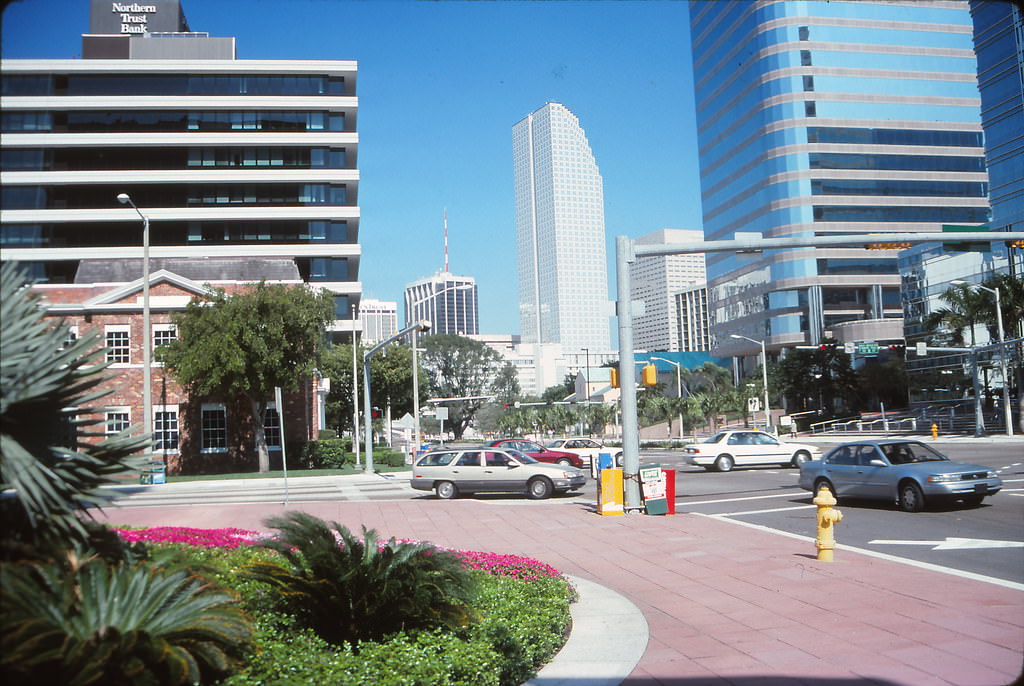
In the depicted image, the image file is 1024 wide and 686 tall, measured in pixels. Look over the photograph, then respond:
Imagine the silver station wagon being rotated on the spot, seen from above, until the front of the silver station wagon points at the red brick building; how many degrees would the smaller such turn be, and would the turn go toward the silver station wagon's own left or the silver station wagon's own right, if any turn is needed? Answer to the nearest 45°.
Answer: approximately 135° to the silver station wagon's own left

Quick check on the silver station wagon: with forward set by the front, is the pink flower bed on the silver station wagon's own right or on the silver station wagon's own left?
on the silver station wagon's own right

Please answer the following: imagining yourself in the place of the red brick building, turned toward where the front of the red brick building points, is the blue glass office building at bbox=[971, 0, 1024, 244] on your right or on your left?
on your left

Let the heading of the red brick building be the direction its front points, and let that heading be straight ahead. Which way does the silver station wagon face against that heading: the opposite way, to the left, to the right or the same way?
to the left

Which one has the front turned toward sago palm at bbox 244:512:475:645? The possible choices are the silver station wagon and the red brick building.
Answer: the red brick building

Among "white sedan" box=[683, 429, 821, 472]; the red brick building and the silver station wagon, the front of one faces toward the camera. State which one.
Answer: the red brick building

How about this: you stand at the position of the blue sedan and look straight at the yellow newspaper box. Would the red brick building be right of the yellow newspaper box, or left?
right

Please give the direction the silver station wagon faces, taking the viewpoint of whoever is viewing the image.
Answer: facing to the right of the viewer

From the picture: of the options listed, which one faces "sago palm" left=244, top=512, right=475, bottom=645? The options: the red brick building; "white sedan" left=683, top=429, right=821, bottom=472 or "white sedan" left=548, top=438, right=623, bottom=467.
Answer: the red brick building

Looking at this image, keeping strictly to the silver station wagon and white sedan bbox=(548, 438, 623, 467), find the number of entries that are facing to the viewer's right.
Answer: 2

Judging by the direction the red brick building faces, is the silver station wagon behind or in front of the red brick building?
in front

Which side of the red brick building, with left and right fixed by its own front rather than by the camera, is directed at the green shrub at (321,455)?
left

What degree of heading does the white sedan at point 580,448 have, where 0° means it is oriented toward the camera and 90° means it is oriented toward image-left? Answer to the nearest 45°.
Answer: approximately 270°
